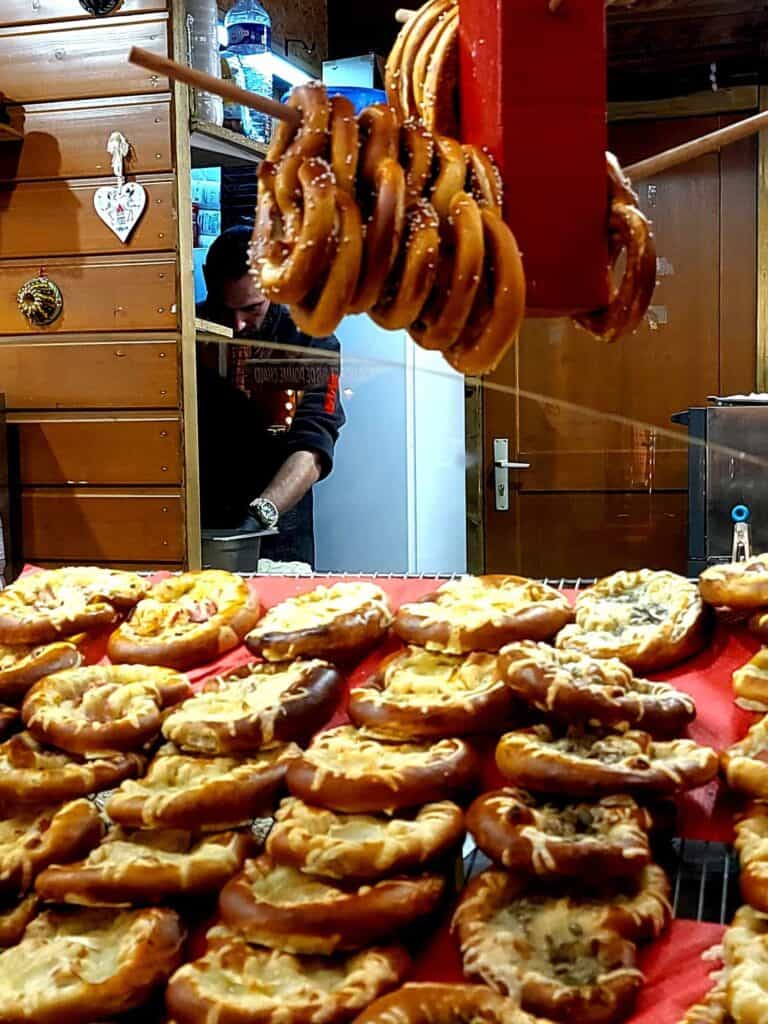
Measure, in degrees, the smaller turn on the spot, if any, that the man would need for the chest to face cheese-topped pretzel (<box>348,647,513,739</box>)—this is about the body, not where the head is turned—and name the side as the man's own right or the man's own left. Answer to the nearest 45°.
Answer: approximately 45° to the man's own left

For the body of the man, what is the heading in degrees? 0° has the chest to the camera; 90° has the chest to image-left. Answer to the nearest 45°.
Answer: approximately 45°

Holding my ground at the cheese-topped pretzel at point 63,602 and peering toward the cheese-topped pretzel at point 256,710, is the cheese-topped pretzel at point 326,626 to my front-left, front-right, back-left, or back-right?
front-left

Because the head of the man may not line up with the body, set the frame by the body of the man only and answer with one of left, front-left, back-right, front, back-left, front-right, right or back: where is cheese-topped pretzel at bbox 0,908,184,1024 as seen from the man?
front-left

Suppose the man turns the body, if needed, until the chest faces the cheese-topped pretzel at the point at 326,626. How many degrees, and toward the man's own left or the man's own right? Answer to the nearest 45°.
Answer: approximately 45° to the man's own left

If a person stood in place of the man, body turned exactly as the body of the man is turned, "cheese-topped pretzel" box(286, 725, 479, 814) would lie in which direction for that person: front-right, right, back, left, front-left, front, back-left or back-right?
front-left

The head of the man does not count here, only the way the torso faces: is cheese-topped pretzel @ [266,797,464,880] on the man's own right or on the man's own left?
on the man's own left

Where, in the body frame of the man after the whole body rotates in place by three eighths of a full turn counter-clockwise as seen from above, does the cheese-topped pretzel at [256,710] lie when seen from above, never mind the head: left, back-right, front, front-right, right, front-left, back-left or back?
right

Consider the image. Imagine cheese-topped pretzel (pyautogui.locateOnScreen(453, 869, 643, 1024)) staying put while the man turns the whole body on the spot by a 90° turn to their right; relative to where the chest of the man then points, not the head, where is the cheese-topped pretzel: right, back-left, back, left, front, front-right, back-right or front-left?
back-left
